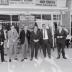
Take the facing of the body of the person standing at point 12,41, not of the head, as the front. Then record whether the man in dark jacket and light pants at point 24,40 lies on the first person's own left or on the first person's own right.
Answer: on the first person's own left

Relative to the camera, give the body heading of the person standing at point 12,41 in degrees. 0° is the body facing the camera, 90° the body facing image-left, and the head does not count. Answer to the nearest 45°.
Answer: approximately 0°
